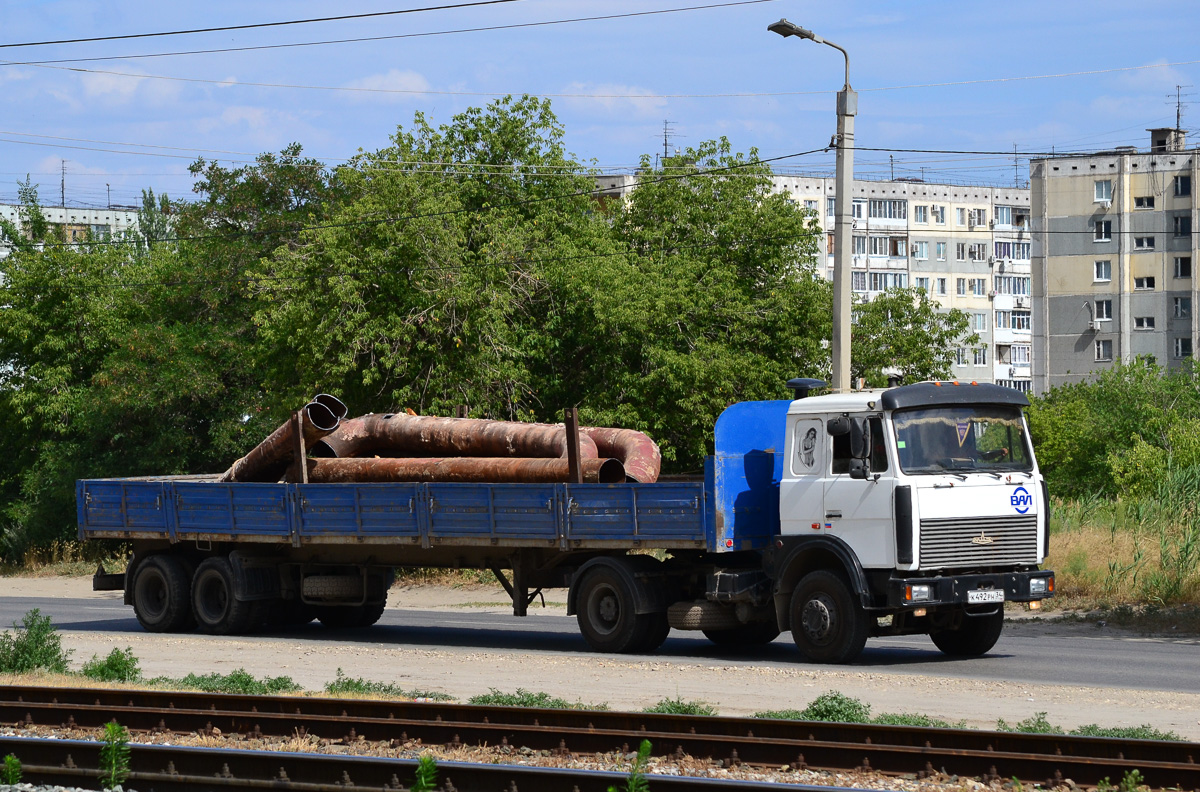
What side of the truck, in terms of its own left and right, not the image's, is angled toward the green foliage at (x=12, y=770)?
right

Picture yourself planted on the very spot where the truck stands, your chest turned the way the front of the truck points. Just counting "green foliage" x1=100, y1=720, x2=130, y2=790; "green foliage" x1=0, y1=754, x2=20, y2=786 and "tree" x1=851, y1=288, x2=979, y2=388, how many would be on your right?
2

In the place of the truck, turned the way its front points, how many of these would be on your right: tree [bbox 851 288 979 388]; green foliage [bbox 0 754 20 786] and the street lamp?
1

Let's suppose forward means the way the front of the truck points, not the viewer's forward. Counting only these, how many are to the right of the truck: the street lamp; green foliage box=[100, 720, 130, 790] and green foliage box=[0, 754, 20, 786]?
2

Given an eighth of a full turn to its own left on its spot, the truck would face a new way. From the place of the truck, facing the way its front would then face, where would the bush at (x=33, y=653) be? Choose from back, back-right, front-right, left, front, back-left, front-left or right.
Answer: back

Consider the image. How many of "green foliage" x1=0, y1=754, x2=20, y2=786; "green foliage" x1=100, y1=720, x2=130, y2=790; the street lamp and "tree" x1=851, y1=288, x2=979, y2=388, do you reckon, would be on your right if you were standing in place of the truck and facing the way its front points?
2

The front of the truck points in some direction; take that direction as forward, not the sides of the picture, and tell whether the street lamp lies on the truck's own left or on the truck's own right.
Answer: on the truck's own left

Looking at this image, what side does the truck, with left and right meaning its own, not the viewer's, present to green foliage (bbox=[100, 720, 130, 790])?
right

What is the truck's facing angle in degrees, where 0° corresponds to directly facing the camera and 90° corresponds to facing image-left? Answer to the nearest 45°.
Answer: approximately 315°

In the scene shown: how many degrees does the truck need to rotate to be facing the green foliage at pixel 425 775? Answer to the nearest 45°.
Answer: approximately 45° to its right

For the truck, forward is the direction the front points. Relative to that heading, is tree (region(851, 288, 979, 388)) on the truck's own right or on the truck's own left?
on the truck's own left
